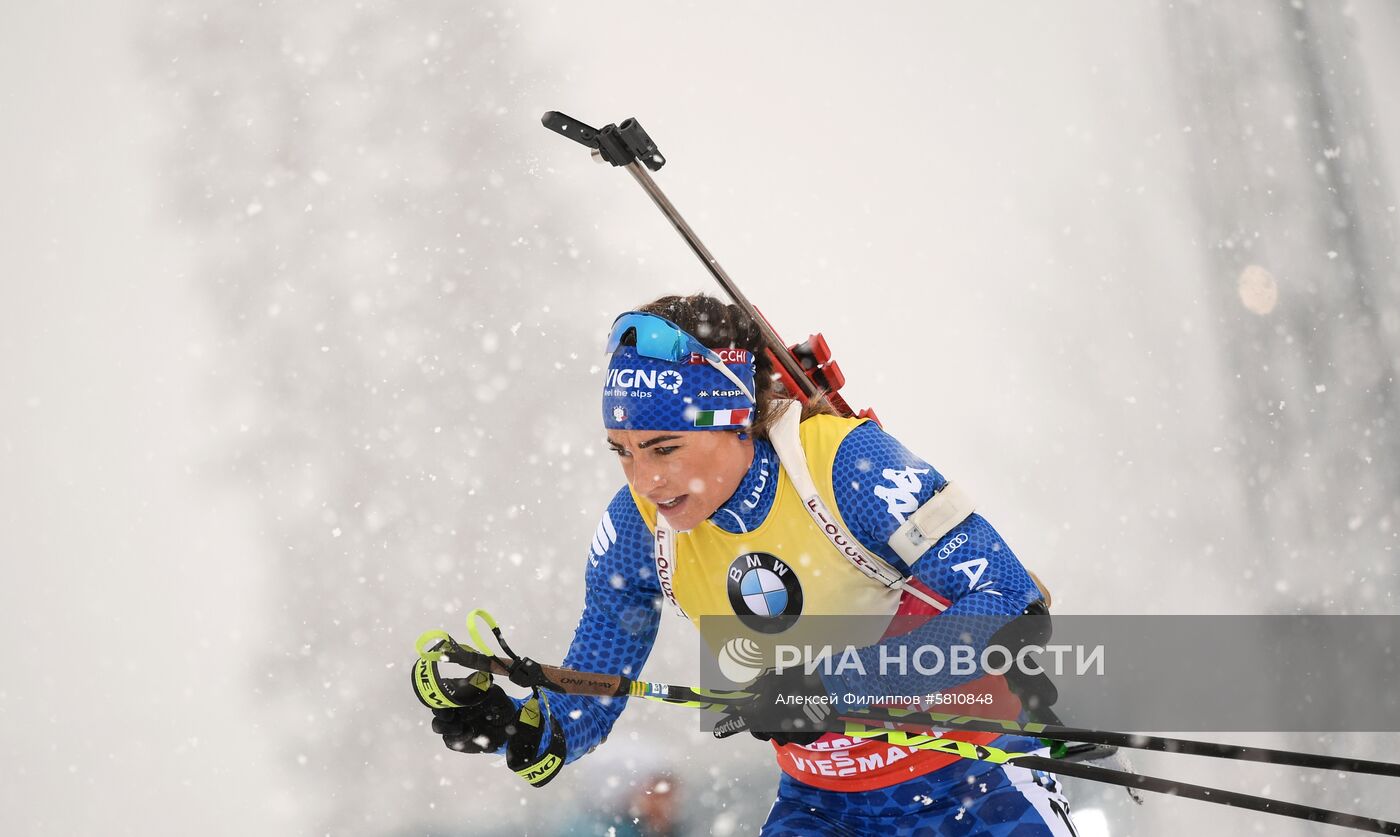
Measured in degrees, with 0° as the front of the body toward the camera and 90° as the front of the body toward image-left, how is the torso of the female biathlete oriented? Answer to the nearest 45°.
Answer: approximately 45°
